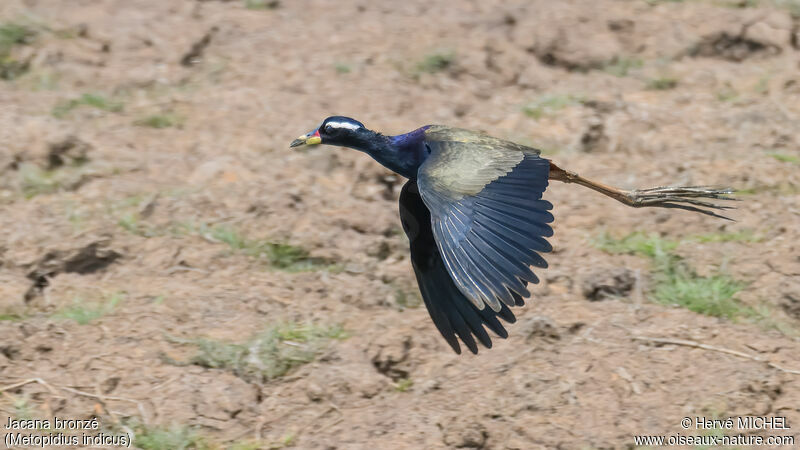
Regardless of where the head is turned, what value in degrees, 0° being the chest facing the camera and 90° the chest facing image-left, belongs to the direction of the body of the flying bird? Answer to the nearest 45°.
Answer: approximately 90°
